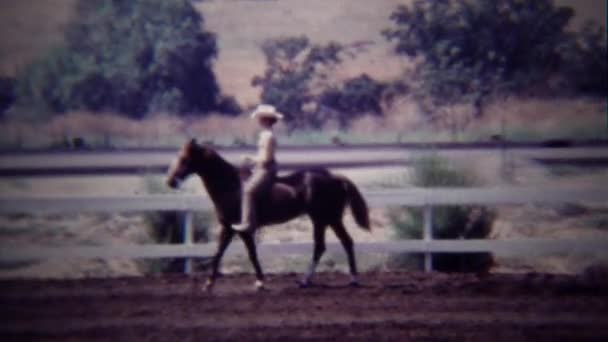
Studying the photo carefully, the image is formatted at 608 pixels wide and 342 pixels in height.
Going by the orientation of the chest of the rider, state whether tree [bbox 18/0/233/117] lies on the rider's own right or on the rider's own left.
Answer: on the rider's own right

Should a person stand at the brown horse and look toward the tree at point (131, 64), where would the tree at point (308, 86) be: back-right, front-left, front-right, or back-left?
front-right

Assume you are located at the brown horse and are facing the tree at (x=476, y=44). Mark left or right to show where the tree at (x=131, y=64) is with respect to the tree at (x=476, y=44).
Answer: left

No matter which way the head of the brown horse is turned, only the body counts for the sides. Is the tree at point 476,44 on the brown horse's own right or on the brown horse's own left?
on the brown horse's own right

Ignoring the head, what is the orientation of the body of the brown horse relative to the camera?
to the viewer's left

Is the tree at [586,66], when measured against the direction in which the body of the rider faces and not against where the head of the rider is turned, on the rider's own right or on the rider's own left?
on the rider's own right

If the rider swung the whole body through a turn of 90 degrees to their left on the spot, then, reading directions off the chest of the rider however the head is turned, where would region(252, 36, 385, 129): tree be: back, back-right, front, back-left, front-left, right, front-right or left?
back

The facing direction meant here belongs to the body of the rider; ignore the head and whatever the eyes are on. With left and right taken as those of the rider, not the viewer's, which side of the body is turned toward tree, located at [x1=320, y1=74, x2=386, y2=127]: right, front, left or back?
right

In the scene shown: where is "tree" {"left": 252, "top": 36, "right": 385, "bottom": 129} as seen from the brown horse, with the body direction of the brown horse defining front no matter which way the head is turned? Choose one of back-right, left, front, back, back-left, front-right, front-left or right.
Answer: right

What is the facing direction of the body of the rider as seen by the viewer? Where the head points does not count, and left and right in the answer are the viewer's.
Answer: facing to the left of the viewer

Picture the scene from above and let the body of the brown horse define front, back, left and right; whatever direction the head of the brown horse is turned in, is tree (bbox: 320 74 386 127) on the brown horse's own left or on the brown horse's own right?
on the brown horse's own right

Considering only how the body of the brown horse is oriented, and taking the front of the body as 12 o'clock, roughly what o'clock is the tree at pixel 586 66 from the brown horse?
The tree is roughly at 4 o'clock from the brown horse.
